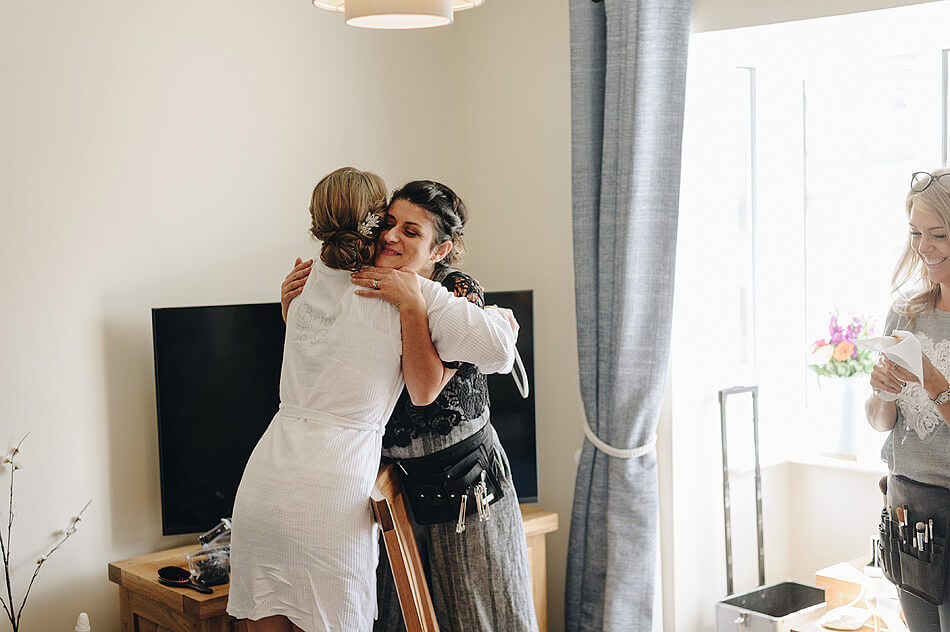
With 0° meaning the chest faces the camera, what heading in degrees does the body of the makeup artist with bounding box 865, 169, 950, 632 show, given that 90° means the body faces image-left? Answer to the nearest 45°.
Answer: approximately 45°

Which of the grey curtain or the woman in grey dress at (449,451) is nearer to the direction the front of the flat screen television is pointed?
the woman in grey dress

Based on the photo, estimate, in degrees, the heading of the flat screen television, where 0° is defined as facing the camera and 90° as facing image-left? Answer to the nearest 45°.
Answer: approximately 0°

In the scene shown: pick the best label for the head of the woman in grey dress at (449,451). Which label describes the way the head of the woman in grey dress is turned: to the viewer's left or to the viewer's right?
to the viewer's left

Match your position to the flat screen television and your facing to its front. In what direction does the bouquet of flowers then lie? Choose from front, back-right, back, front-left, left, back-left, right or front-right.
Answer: left

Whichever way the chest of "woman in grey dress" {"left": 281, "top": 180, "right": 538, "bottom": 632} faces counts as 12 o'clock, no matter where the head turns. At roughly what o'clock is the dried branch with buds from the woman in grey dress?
The dried branch with buds is roughly at 2 o'clock from the woman in grey dress.

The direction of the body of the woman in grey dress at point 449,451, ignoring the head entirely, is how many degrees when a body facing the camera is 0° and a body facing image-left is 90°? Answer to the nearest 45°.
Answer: approximately 45°

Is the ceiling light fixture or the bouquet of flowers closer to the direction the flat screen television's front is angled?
the ceiling light fixture
